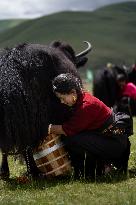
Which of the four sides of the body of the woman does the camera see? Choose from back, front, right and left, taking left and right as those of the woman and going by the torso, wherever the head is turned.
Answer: left

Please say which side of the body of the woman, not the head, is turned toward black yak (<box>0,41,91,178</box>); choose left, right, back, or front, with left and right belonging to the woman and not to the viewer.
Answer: front

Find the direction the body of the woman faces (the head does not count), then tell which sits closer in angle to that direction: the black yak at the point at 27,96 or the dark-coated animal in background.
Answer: the black yak

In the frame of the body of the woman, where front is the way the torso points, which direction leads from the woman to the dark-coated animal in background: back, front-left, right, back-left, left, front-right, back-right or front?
right
